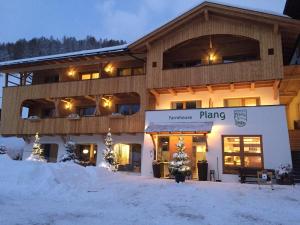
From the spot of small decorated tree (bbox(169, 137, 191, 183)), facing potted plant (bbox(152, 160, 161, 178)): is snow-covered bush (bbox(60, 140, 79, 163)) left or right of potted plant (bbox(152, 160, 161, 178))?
left

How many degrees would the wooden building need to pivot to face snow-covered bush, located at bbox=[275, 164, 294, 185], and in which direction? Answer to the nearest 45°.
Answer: approximately 45° to its left

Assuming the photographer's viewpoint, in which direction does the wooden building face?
facing the viewer

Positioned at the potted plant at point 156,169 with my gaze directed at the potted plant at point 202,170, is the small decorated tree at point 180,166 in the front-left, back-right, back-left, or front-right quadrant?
front-right
